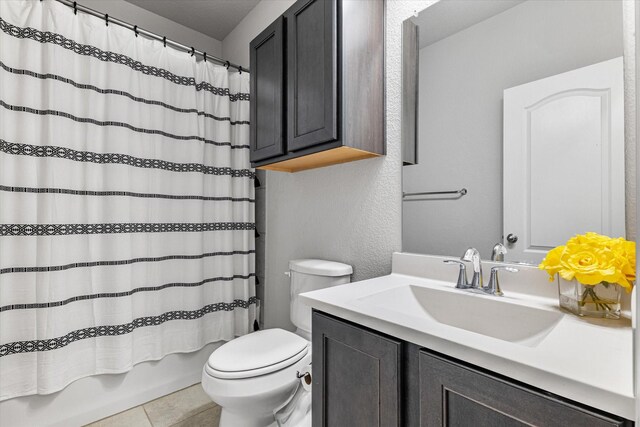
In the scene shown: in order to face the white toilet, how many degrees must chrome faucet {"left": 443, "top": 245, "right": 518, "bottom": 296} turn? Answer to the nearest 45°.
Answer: approximately 45° to its right

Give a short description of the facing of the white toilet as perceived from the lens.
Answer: facing the viewer and to the left of the viewer

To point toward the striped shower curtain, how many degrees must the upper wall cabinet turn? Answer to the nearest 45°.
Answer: approximately 45° to its right

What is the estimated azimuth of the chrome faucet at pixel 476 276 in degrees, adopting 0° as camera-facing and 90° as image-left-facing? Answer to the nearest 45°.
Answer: approximately 45°

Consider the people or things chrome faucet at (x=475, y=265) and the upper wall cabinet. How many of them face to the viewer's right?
0

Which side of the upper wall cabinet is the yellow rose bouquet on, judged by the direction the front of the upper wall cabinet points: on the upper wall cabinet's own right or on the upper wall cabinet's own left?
on the upper wall cabinet's own left

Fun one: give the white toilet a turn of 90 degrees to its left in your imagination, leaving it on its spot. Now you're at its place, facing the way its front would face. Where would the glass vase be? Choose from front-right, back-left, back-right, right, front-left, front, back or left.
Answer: front

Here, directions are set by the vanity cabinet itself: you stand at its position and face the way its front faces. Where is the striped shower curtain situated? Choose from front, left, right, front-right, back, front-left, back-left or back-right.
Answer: front-right

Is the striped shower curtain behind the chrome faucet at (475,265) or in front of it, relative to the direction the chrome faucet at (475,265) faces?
in front

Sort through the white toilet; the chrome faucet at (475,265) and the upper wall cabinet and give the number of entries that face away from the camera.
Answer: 0

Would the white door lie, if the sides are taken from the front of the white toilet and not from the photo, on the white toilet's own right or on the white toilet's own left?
on the white toilet's own left
